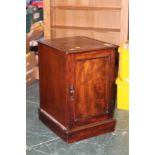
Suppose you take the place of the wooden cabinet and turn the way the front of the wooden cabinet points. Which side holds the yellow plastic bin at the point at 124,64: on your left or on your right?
on your left

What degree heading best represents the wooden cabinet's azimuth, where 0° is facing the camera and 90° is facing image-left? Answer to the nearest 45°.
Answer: approximately 315°

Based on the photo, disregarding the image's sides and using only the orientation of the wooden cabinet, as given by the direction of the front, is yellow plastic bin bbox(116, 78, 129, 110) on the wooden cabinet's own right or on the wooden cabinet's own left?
on the wooden cabinet's own left
